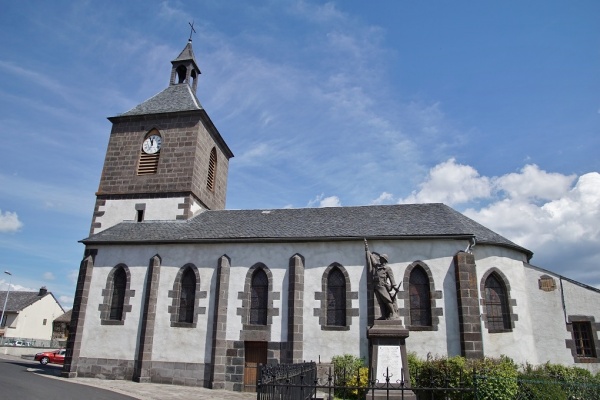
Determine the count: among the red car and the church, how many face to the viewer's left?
2

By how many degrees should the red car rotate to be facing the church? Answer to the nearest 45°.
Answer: approximately 135° to its left

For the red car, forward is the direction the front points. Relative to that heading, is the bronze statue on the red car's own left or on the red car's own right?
on the red car's own left

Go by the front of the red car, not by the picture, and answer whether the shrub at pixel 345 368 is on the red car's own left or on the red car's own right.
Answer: on the red car's own left

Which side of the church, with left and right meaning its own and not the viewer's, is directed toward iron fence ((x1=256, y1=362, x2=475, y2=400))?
left

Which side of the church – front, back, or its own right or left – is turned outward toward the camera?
left

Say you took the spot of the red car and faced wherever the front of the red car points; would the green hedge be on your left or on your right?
on your left

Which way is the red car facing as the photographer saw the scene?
facing to the left of the viewer

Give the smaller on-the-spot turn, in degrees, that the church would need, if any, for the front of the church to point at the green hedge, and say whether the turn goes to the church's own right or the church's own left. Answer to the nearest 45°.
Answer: approximately 45° to the church's own left
